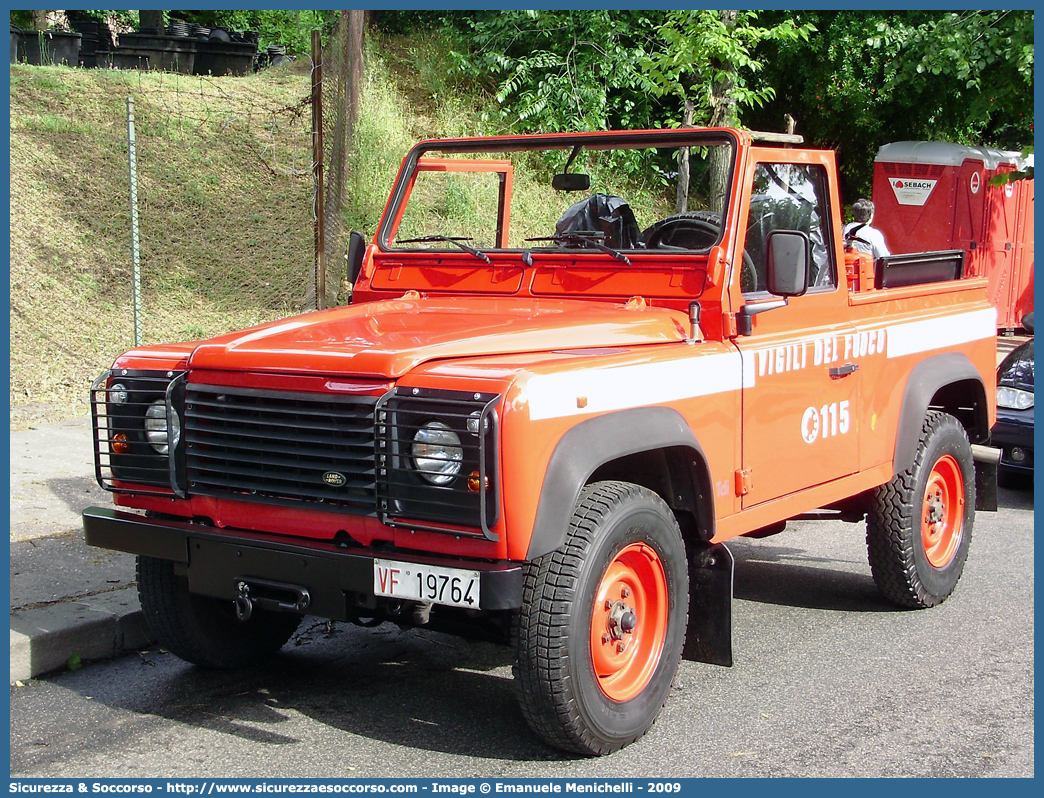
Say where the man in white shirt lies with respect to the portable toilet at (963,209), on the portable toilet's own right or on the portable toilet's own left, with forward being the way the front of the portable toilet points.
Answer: on the portable toilet's own right

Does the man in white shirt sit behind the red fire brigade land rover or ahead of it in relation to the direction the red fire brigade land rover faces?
behind

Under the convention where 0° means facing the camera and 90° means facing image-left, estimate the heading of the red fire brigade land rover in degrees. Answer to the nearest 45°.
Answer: approximately 45°

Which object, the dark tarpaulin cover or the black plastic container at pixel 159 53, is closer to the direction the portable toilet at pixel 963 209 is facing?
the dark tarpaulin cover

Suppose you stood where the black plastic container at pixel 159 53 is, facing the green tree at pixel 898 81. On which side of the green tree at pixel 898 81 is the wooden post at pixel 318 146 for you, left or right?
right

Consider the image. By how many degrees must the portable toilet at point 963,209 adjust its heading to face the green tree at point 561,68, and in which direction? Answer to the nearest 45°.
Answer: approximately 90° to its right
